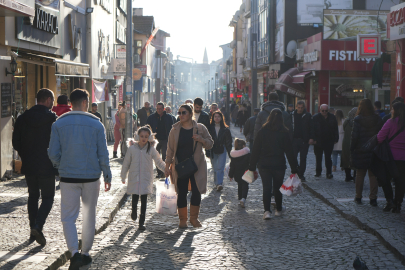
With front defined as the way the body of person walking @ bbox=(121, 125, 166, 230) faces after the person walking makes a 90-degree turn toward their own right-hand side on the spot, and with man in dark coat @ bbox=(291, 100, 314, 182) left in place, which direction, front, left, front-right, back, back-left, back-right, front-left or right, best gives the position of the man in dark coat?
back-right

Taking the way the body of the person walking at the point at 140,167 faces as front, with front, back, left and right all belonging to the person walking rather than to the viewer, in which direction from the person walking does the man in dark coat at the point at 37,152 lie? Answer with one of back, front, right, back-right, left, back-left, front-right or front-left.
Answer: front-right

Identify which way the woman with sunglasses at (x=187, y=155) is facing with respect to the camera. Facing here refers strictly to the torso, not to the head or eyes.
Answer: toward the camera

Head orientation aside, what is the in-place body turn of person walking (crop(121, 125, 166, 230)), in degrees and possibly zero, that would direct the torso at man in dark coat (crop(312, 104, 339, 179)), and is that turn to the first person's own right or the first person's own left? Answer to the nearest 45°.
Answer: approximately 135° to the first person's own left

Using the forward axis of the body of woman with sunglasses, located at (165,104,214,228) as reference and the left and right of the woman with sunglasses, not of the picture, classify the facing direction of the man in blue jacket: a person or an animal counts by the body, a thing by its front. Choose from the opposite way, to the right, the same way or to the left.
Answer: the opposite way

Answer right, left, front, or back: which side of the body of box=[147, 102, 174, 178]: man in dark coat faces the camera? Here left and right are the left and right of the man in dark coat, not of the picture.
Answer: front

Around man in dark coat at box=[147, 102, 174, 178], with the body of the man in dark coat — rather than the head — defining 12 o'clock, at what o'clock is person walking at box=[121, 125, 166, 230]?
The person walking is roughly at 12 o'clock from the man in dark coat.

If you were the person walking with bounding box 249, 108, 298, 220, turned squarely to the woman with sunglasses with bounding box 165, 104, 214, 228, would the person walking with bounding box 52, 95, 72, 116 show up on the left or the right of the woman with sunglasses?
right

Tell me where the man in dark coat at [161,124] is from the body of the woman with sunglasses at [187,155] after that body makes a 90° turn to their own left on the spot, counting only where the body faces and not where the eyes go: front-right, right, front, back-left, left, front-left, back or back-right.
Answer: left

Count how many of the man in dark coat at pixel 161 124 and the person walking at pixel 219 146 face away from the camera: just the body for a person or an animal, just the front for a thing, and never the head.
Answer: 0

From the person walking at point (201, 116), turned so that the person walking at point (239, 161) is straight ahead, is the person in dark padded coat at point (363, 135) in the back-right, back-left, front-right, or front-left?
front-left

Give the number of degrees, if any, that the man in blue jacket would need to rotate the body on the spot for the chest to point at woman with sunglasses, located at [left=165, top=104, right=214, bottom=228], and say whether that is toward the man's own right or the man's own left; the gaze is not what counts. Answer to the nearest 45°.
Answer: approximately 45° to the man's own right

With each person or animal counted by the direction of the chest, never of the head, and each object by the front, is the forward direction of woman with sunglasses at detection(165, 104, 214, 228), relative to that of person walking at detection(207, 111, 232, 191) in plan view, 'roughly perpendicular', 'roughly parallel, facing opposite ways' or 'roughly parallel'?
roughly parallel

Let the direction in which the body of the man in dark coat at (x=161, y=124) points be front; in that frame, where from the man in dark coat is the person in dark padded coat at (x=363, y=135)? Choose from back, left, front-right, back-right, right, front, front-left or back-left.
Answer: front-left

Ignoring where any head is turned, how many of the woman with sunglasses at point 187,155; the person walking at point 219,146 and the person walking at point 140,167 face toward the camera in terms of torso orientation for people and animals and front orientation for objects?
3

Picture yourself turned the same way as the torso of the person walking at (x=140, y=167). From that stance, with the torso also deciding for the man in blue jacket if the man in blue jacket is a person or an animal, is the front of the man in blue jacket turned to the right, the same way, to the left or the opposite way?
the opposite way

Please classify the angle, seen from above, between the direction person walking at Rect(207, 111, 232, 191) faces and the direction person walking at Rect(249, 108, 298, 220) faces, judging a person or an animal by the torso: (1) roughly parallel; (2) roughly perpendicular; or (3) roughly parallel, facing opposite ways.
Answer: roughly parallel, facing opposite ways
